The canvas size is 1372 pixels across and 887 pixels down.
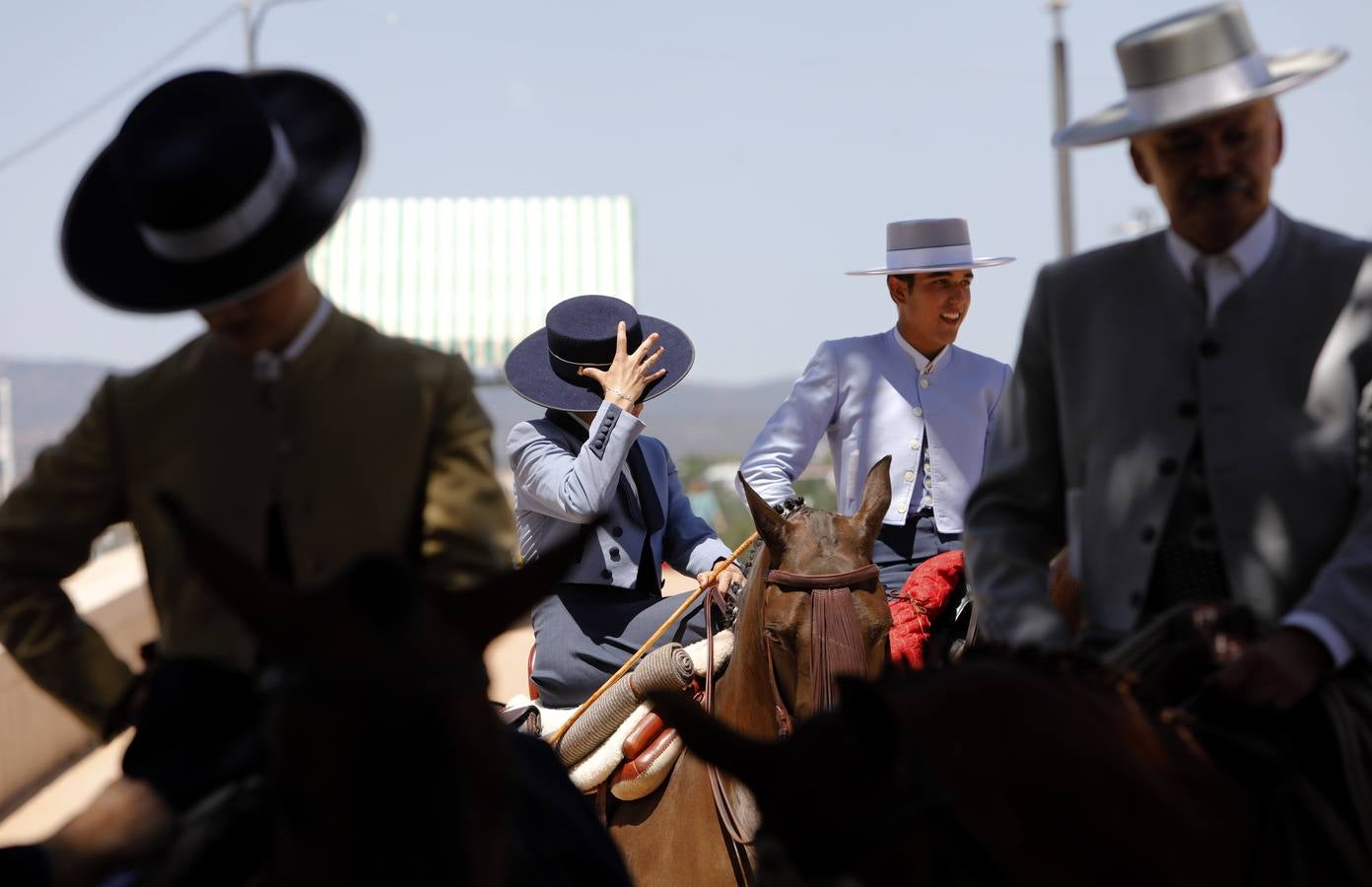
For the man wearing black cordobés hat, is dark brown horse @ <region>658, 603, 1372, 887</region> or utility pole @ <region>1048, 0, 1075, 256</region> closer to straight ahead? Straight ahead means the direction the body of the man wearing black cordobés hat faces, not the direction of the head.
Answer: the dark brown horse

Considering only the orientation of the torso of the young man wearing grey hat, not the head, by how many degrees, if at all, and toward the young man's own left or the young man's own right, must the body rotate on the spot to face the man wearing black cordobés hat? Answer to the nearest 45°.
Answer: approximately 45° to the young man's own right

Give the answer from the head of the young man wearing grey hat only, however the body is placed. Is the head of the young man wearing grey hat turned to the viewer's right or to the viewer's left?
to the viewer's right

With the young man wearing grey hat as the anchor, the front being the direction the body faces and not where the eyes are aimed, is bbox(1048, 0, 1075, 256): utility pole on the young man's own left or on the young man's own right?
on the young man's own left

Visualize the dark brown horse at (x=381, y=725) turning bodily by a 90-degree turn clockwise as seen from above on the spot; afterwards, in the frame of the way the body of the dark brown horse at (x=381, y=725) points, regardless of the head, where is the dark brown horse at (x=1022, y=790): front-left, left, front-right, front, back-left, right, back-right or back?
back

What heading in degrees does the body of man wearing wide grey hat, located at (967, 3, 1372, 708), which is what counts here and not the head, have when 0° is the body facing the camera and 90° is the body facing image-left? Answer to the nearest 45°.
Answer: approximately 0°

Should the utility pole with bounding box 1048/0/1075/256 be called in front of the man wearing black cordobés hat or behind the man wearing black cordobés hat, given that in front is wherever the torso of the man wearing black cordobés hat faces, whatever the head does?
behind

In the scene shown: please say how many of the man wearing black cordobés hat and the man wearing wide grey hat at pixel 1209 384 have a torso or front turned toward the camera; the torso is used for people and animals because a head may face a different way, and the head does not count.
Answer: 2
